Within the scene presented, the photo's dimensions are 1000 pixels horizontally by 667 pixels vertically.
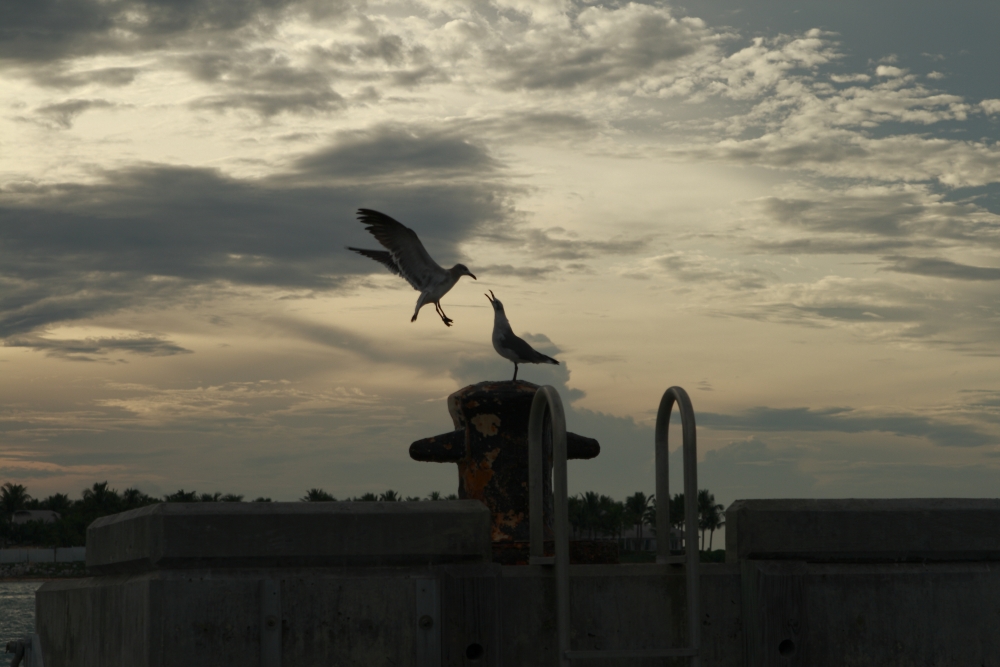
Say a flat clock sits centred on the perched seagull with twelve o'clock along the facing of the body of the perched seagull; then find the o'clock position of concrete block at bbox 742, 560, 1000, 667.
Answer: The concrete block is roughly at 8 o'clock from the perched seagull.

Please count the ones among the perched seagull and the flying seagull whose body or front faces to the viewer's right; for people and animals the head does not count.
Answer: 1

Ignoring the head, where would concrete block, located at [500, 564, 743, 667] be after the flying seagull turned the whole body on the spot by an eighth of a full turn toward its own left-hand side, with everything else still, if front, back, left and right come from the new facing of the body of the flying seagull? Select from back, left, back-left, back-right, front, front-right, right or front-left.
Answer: back-right

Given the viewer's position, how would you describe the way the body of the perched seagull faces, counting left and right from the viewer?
facing to the left of the viewer

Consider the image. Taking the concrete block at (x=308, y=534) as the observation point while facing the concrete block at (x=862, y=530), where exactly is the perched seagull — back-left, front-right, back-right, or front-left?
front-left

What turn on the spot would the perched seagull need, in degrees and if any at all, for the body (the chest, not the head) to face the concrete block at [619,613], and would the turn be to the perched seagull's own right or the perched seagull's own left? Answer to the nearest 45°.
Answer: approximately 90° to the perched seagull's own left

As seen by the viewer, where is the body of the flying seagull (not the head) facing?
to the viewer's right

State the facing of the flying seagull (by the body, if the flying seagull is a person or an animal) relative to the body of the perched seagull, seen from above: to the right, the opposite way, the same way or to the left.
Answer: the opposite way

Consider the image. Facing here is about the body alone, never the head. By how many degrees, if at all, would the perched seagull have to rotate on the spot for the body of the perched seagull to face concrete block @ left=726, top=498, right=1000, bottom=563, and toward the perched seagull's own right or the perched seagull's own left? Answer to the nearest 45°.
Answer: approximately 135° to the perched seagull's own left
